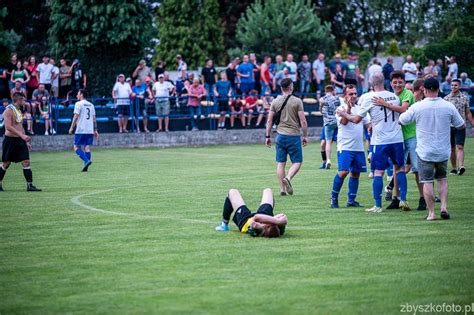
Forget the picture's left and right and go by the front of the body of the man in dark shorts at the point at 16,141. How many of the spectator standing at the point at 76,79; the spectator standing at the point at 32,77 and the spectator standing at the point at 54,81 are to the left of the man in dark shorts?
3

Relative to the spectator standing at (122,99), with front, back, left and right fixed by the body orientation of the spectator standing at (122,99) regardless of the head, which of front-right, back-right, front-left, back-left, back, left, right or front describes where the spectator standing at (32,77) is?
right

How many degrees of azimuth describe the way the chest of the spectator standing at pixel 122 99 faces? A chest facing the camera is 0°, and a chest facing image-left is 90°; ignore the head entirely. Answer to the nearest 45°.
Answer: approximately 0°

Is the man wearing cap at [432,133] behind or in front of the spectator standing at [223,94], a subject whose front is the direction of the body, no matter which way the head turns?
in front

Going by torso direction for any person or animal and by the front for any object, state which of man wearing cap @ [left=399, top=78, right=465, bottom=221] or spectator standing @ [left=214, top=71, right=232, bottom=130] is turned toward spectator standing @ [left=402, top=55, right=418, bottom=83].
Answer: the man wearing cap

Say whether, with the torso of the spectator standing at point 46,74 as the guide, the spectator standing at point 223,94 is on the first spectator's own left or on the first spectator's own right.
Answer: on the first spectator's own left

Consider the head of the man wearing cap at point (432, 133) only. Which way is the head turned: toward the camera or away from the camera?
away from the camera

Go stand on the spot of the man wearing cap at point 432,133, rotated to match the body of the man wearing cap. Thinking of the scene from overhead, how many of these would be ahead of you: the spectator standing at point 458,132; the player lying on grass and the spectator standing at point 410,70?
2

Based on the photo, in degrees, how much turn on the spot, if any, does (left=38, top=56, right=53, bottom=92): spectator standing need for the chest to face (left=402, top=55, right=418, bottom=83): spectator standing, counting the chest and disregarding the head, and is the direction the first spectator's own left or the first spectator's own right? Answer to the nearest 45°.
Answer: approximately 90° to the first spectator's own left

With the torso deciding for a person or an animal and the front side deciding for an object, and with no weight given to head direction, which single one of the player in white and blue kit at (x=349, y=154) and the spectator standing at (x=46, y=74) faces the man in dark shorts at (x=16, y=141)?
the spectator standing

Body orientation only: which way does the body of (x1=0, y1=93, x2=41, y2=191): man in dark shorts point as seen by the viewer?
to the viewer's right

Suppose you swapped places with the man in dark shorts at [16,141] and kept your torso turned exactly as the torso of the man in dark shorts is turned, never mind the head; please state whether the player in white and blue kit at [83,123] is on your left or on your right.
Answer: on your left
